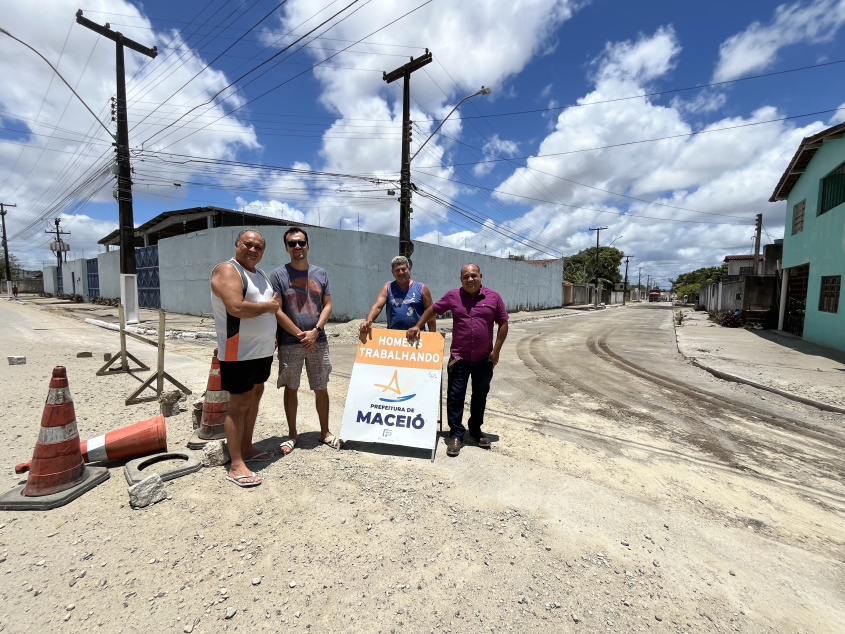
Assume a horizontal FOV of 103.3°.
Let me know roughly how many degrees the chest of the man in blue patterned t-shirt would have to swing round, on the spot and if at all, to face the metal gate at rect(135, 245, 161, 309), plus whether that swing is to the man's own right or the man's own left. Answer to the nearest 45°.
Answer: approximately 180°

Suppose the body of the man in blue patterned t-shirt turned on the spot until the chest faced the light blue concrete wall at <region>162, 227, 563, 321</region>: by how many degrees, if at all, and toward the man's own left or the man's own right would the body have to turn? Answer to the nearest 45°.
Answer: approximately 180°

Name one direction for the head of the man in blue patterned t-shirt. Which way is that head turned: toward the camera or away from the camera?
toward the camera

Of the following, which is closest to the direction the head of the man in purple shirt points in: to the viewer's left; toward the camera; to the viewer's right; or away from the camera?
toward the camera

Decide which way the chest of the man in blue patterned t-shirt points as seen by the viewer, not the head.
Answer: toward the camera

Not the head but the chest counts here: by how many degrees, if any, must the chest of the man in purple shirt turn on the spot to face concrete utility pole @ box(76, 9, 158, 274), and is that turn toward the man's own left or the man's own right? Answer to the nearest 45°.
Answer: approximately 135° to the man's own right

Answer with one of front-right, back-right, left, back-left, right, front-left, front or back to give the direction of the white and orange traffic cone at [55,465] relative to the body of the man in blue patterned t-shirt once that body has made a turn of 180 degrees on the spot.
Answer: left

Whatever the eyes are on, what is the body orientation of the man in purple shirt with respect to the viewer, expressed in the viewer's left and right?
facing the viewer

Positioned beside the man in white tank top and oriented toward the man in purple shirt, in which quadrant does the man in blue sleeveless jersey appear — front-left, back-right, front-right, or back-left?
front-left

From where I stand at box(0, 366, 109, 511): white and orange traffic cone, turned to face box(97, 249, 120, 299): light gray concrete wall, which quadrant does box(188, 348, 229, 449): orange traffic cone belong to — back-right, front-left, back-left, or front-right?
front-right

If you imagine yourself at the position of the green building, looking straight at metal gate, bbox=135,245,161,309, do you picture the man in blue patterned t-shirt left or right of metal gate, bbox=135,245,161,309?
left

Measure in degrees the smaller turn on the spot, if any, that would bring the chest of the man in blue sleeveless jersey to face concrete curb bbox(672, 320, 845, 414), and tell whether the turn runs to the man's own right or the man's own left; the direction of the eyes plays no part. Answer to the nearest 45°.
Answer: approximately 90° to the man's own left

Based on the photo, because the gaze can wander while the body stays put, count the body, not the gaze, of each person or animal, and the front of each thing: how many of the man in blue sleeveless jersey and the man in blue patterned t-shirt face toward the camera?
2

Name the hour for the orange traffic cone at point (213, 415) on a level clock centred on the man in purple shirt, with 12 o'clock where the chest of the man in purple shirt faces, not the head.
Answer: The orange traffic cone is roughly at 3 o'clock from the man in purple shirt.

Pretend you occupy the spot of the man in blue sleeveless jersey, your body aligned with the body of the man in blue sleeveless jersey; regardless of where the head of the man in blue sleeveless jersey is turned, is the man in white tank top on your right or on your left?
on your right

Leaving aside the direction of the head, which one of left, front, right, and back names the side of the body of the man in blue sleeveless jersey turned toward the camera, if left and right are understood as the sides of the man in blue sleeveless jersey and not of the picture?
front
